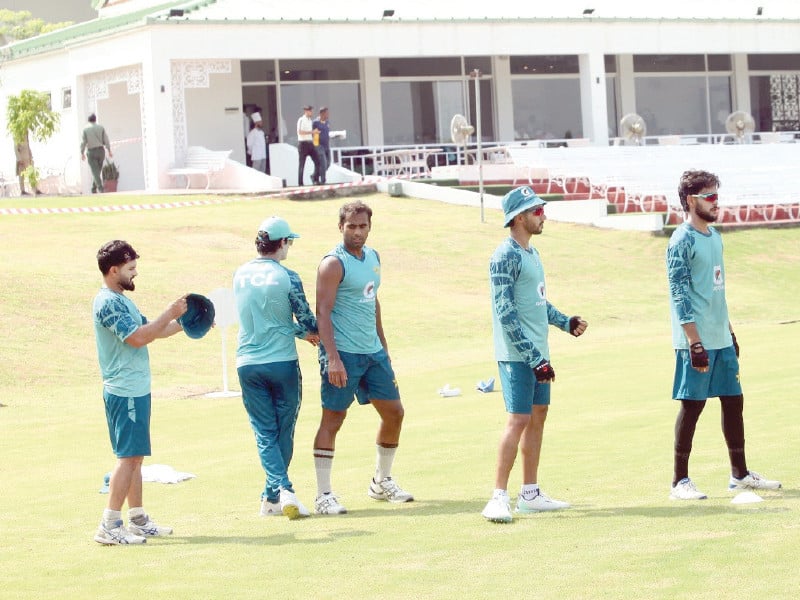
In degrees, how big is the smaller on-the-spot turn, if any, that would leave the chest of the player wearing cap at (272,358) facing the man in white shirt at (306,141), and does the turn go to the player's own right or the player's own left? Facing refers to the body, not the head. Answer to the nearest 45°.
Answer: approximately 45° to the player's own left

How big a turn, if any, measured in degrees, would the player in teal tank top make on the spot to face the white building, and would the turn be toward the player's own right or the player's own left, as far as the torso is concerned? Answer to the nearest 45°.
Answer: approximately 135° to the player's own left

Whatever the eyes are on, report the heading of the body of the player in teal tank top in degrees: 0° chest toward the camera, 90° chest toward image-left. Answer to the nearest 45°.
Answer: approximately 315°

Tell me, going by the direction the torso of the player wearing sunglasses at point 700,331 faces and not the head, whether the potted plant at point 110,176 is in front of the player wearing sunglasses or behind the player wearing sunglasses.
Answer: behind

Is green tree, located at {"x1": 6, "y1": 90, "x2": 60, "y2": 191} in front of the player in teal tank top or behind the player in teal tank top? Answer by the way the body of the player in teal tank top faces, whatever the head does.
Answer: behind

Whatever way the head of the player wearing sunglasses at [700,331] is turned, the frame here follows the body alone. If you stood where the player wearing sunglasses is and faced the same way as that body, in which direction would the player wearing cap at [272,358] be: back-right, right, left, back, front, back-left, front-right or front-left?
back-right

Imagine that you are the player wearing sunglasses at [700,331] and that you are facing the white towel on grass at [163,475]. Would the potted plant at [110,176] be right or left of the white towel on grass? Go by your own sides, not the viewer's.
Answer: right

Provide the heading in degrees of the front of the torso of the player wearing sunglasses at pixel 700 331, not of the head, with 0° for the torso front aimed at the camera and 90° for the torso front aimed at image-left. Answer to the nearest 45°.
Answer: approximately 315°

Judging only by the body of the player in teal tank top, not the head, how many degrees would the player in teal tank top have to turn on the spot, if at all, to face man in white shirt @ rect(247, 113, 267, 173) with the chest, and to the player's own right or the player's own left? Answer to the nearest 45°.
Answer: approximately 135° to the player's own left

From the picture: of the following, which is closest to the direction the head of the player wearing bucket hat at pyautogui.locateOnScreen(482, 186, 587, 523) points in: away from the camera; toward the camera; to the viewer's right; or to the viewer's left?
to the viewer's right

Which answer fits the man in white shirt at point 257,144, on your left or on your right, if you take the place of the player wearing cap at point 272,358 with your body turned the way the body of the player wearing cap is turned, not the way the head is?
on your left
